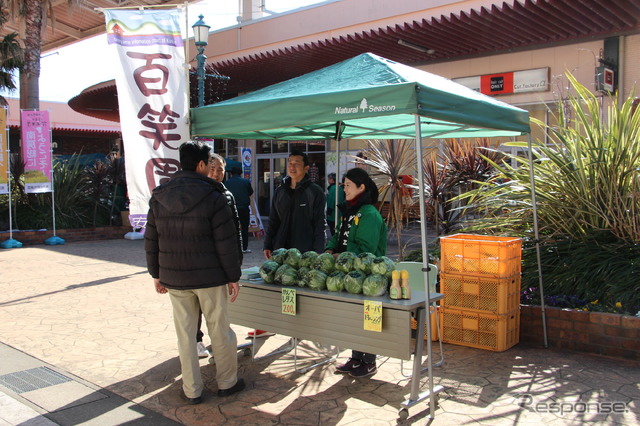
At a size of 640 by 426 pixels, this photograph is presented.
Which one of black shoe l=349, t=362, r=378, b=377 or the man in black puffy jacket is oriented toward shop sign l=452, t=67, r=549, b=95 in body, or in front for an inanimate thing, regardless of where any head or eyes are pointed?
the man in black puffy jacket

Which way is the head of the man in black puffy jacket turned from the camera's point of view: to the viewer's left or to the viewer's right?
to the viewer's right

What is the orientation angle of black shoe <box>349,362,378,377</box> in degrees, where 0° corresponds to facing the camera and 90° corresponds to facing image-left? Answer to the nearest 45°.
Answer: approximately 45°

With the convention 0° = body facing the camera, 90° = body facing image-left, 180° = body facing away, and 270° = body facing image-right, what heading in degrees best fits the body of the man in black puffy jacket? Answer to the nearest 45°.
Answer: approximately 225°

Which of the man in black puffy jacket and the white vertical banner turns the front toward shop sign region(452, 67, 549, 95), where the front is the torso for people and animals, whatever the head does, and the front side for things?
the man in black puffy jacket
